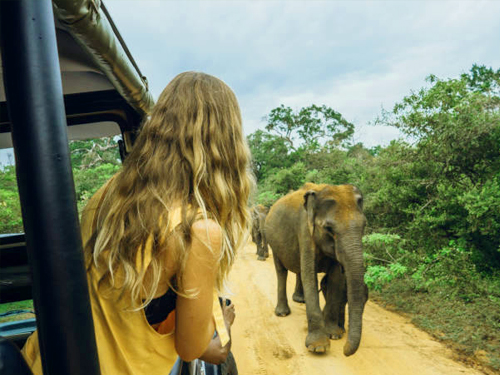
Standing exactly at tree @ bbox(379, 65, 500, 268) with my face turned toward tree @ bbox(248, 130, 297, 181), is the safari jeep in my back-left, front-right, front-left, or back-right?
back-left

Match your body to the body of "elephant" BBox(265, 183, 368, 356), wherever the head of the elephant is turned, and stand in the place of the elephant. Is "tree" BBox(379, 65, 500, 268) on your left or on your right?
on your left

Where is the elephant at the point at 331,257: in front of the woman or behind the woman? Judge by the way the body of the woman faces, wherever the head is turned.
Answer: in front

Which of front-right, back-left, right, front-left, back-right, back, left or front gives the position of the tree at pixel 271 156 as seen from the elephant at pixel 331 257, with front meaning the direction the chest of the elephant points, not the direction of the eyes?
back-left

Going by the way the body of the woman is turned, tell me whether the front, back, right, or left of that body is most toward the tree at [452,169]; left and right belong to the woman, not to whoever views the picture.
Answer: front

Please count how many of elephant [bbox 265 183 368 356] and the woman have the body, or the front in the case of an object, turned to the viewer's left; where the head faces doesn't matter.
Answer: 0

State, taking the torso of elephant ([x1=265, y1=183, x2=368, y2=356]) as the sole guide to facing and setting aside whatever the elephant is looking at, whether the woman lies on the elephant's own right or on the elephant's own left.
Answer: on the elephant's own right

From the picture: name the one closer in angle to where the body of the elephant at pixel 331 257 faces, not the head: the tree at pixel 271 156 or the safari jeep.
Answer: the safari jeep

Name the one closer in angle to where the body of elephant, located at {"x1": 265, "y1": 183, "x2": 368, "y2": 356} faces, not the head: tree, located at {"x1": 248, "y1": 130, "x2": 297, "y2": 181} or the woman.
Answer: the woman

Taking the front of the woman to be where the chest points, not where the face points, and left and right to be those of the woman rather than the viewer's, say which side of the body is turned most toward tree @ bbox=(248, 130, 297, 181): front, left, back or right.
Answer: front

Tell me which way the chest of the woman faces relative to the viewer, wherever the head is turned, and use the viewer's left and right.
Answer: facing away from the viewer and to the right of the viewer
